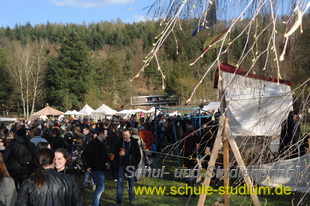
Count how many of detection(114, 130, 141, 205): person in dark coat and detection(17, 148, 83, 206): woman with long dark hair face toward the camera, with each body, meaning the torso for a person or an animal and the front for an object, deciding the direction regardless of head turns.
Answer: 1

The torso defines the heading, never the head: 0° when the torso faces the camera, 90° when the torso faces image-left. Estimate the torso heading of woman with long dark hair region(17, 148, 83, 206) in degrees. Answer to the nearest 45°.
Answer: approximately 180°

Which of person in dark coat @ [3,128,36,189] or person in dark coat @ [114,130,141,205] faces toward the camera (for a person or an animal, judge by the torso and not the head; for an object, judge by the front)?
person in dark coat @ [114,130,141,205]

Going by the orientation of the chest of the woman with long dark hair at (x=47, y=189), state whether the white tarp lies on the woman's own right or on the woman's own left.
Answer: on the woman's own right

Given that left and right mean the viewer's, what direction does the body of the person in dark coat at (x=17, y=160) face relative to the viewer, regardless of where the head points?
facing away from the viewer

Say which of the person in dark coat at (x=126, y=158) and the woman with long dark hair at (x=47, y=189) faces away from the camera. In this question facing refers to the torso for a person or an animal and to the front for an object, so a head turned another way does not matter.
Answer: the woman with long dark hair

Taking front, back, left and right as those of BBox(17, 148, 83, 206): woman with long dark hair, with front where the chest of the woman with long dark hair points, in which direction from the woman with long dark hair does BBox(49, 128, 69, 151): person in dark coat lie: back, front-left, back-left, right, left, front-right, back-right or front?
front

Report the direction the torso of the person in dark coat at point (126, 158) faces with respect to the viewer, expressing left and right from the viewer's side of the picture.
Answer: facing the viewer

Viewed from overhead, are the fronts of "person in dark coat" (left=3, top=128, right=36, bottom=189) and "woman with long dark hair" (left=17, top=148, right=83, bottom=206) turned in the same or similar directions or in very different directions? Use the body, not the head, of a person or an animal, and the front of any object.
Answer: same or similar directions

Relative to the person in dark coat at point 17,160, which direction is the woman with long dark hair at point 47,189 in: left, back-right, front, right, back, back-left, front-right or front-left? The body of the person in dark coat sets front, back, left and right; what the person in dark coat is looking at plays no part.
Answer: back

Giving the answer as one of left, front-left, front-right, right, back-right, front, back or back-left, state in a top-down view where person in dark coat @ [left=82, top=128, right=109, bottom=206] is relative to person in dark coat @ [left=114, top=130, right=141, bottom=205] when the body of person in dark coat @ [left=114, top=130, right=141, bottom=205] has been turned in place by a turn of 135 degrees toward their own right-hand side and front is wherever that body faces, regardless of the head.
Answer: left

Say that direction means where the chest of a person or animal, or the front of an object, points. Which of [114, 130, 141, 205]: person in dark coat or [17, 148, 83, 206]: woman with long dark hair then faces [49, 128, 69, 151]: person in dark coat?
the woman with long dark hair

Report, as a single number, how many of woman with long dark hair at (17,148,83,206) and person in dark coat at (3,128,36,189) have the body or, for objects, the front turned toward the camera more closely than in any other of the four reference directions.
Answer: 0

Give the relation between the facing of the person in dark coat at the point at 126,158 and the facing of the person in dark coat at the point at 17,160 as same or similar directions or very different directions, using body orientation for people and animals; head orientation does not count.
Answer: very different directions

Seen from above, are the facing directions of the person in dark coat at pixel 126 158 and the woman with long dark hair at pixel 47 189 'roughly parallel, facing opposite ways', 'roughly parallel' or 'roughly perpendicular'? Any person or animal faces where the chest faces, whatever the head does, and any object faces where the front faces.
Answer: roughly parallel, facing opposite ways

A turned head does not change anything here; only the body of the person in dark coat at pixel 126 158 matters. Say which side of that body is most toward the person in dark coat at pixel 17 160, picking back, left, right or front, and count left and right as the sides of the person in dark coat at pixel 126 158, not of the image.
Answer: right
